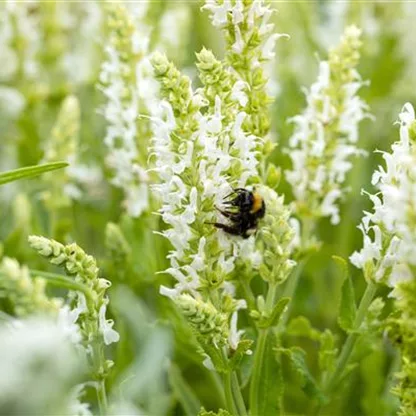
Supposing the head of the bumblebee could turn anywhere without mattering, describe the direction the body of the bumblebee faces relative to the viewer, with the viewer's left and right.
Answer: facing to the left of the viewer
